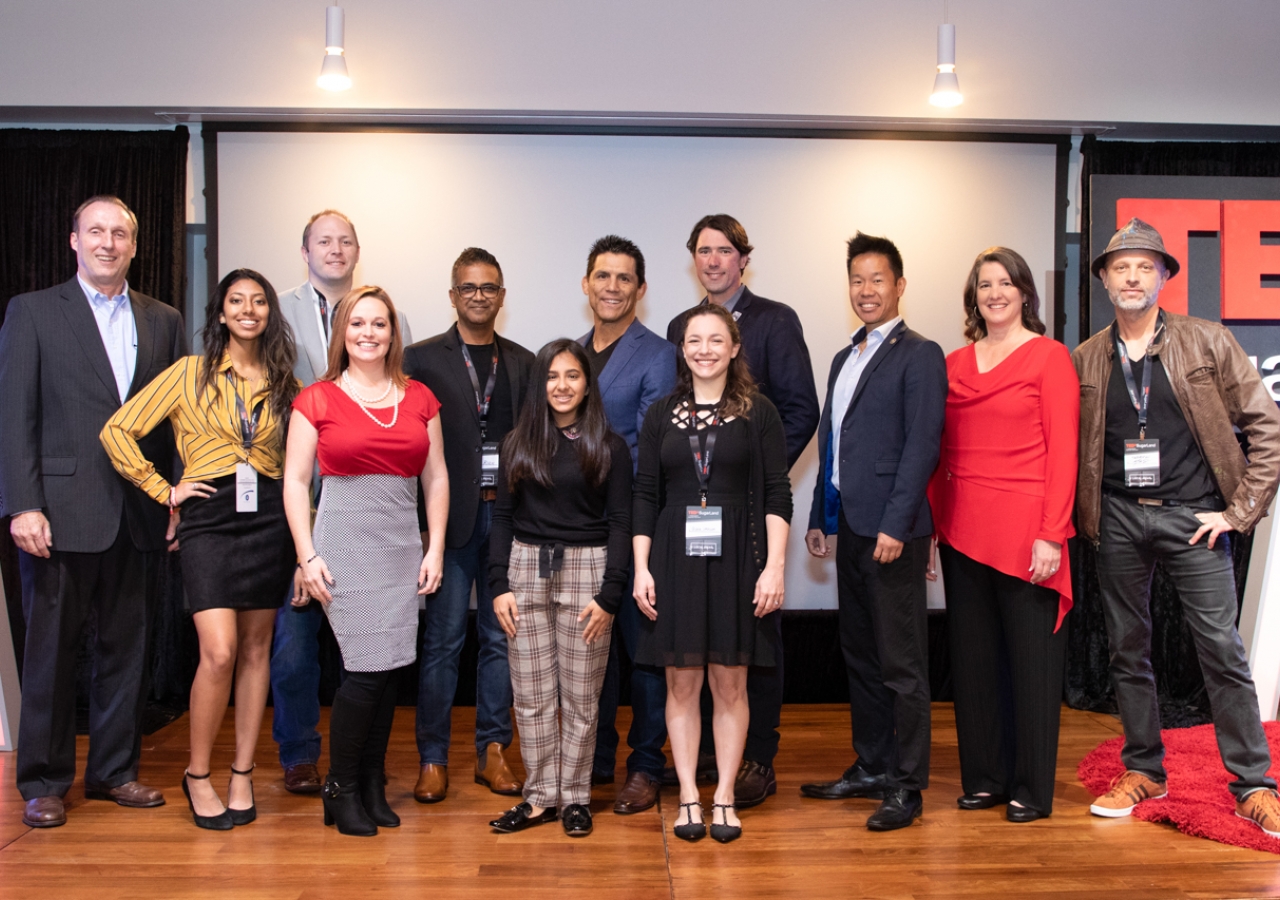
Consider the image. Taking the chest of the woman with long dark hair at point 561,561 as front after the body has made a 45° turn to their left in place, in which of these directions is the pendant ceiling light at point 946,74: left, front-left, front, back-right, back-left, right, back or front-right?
left

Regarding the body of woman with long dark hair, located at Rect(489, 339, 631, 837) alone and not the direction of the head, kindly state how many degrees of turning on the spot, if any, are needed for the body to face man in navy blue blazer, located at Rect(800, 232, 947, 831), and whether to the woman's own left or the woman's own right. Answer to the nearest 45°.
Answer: approximately 90° to the woman's own left

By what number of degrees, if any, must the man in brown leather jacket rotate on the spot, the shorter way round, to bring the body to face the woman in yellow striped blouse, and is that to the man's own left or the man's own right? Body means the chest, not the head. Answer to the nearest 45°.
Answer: approximately 45° to the man's own right

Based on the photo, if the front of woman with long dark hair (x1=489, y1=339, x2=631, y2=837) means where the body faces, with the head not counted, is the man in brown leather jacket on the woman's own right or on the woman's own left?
on the woman's own left

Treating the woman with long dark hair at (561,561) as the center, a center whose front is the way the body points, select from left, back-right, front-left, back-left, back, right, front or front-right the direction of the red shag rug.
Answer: left

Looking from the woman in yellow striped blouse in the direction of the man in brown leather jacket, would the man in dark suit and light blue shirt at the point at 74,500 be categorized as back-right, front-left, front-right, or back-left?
back-left

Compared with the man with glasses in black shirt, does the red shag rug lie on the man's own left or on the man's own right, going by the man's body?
on the man's own left

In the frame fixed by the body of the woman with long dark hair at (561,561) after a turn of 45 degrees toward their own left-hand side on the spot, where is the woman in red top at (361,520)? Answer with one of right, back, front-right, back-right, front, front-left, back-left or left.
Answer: back-right
